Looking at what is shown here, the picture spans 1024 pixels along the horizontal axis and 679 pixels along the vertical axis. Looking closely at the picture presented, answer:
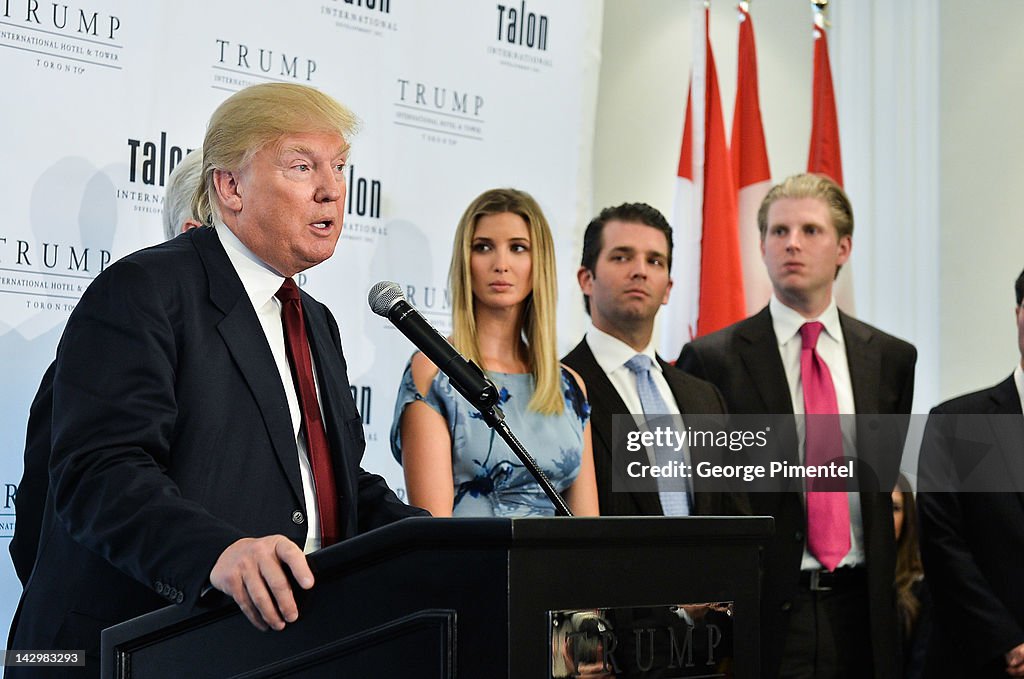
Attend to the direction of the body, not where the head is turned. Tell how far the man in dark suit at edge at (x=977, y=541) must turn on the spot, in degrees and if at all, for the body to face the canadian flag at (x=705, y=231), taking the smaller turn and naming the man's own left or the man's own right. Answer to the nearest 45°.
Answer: approximately 135° to the man's own right

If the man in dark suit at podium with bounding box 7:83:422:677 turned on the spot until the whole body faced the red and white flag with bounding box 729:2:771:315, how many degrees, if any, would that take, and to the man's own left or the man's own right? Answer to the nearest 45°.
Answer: approximately 90° to the man's own left

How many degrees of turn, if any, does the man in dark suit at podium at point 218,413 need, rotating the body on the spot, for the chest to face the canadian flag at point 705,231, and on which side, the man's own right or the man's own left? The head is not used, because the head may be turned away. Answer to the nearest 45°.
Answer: approximately 90° to the man's own left

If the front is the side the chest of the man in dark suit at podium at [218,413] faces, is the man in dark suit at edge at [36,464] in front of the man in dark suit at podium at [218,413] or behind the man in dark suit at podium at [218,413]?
behind

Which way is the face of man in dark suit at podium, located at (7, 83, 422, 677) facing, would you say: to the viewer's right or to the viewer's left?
to the viewer's right

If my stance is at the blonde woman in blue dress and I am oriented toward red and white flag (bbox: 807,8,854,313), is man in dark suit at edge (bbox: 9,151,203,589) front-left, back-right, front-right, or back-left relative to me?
back-left

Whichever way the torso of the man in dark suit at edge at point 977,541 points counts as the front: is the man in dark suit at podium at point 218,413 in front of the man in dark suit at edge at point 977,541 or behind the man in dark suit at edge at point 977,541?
in front

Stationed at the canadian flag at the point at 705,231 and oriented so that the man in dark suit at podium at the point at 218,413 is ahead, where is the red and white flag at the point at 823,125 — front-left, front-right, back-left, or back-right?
back-left

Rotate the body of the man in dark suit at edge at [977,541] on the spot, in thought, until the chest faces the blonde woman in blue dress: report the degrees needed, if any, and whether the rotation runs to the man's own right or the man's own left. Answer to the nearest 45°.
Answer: approximately 45° to the man's own right

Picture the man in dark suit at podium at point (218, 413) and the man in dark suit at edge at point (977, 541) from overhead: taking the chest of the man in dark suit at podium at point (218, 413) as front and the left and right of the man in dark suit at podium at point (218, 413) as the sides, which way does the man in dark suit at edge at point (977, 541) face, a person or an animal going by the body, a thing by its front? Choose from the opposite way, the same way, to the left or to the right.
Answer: to the right
